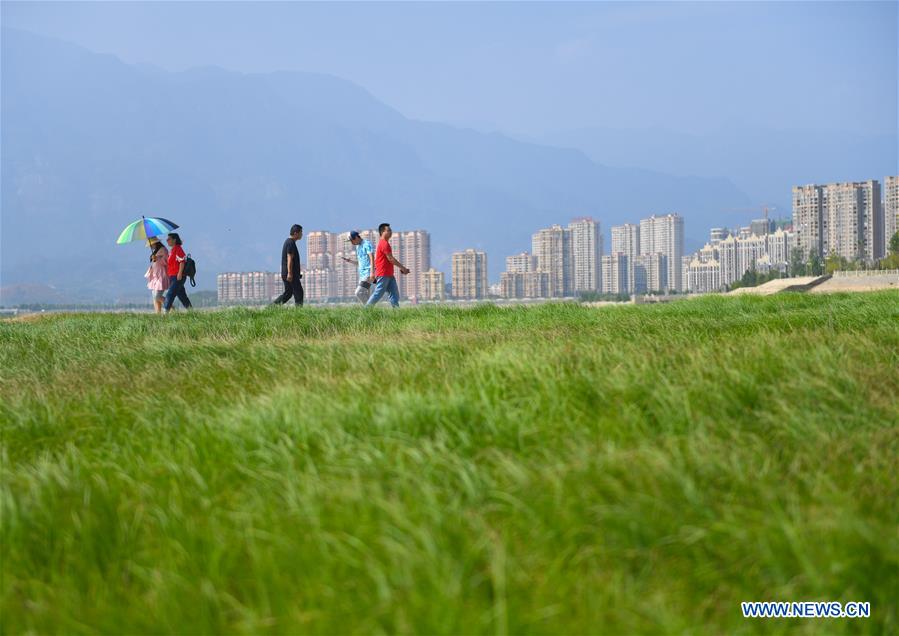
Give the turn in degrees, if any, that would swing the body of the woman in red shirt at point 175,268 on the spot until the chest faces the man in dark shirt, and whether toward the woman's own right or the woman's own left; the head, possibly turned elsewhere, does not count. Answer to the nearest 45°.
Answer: approximately 135° to the woman's own left

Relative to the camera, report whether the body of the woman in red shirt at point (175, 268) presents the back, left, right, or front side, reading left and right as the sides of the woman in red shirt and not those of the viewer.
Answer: left
